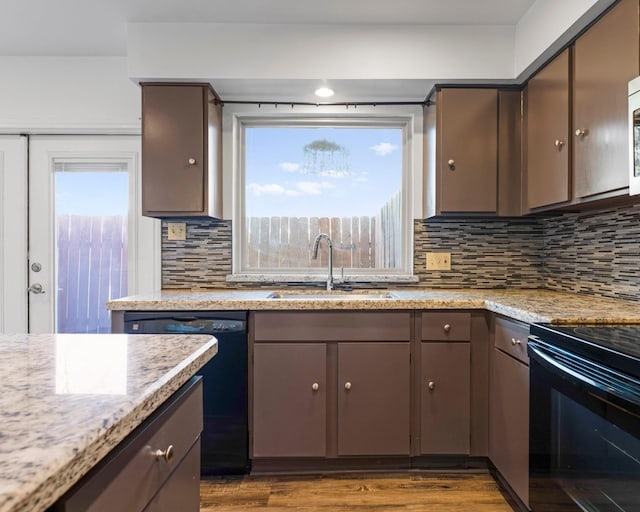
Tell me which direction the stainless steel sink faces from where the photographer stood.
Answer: facing the viewer

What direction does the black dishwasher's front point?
toward the camera

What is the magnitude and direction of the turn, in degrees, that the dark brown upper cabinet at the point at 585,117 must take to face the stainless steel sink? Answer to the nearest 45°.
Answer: approximately 45° to its right

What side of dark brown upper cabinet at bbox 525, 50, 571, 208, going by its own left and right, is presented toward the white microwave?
left

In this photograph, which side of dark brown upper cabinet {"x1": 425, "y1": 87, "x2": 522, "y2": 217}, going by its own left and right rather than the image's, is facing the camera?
front

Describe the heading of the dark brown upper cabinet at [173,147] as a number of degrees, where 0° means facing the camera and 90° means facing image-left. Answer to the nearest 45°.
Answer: approximately 0°

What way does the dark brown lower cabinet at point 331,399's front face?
toward the camera

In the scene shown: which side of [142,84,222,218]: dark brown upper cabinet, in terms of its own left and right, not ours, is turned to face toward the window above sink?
left

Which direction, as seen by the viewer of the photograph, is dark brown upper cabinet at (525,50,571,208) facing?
facing the viewer and to the left of the viewer

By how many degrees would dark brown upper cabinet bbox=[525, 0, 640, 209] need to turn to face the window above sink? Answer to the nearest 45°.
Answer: approximately 45° to its right

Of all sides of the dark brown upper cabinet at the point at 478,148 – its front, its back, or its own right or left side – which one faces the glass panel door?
right
